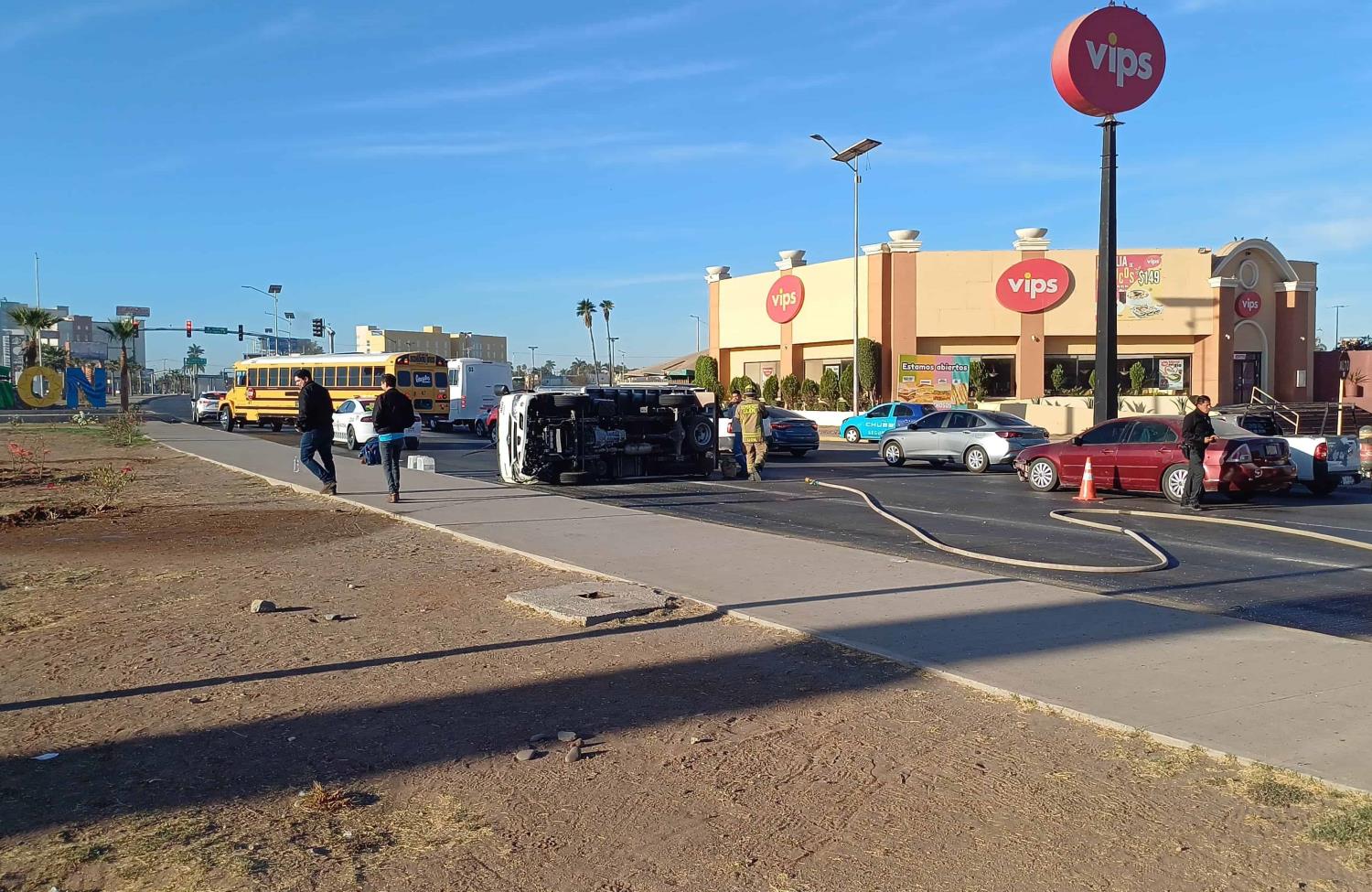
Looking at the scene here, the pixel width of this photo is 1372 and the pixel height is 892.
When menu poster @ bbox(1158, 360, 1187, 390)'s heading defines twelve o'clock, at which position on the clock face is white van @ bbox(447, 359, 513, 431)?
The white van is roughly at 2 o'clock from the menu poster.

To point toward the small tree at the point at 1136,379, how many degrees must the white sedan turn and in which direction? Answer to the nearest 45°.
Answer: approximately 135° to its right

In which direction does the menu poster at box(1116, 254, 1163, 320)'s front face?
toward the camera

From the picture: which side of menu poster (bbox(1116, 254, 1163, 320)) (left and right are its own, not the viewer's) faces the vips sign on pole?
front

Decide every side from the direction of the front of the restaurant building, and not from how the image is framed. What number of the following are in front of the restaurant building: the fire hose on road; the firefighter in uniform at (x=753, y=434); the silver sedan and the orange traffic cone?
4

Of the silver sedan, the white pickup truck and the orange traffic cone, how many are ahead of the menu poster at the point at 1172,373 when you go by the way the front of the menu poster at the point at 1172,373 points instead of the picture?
3

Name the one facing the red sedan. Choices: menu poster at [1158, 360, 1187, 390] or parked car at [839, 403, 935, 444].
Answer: the menu poster

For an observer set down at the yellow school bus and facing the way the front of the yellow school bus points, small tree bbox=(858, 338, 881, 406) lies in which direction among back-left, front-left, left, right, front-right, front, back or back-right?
back-right

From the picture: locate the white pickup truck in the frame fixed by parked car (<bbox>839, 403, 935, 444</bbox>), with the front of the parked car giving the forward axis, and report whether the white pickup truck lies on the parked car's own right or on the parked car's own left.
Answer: on the parked car's own left

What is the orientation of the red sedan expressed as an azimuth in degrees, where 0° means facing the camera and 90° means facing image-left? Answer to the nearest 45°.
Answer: approximately 135°

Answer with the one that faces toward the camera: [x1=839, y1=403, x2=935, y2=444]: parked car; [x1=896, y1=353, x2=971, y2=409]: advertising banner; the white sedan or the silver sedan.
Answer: the advertising banner

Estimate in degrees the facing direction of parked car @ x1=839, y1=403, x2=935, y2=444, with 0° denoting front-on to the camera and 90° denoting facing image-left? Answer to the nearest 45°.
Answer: approximately 90°

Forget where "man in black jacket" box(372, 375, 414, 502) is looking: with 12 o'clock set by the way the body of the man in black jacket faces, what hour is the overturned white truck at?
The overturned white truck is roughly at 2 o'clock from the man in black jacket.

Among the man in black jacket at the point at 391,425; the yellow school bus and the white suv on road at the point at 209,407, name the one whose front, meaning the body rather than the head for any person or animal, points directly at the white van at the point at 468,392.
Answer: the man in black jacket

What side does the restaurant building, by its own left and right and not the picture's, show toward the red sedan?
front

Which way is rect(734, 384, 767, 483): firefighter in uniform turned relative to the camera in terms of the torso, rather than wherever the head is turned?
away from the camera

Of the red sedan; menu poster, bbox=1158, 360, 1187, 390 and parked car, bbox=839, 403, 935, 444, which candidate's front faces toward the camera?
the menu poster

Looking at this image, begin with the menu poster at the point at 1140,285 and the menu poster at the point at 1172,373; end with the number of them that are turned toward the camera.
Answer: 2
